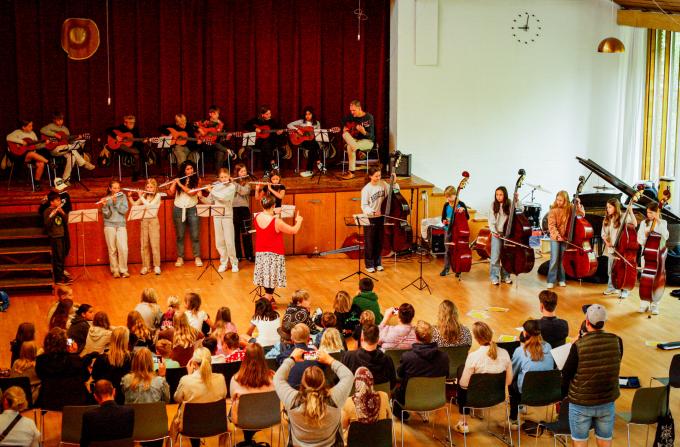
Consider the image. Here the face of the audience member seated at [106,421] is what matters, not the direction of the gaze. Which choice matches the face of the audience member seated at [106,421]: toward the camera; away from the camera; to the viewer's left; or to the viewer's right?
away from the camera

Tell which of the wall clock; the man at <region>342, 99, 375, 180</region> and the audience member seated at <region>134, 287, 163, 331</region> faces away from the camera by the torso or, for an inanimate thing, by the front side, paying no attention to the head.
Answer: the audience member seated

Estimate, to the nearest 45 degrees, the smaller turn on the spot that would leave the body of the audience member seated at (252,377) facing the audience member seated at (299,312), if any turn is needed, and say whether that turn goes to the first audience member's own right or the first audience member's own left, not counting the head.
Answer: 0° — they already face them

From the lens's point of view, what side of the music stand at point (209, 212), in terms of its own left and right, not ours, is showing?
back

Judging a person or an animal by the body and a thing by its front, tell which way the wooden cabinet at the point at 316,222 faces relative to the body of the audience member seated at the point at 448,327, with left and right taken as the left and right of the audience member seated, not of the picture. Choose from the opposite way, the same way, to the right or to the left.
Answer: the opposite way

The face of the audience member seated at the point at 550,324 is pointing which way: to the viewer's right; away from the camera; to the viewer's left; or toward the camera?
away from the camera

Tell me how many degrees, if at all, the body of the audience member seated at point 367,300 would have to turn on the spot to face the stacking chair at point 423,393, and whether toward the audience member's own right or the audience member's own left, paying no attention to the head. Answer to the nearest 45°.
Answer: approximately 180°

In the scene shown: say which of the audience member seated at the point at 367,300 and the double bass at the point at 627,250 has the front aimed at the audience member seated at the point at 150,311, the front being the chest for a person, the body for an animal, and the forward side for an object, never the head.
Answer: the double bass

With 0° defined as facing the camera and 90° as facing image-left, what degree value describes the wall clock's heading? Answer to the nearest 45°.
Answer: approximately 0°

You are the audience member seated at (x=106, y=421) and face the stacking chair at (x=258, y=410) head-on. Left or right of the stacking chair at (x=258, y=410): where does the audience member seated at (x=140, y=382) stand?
left

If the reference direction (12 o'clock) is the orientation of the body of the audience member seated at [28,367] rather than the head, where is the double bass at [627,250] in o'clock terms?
The double bass is roughly at 1 o'clock from the audience member seated.

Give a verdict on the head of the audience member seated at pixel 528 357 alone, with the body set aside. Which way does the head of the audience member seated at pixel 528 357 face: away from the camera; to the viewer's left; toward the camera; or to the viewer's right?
away from the camera

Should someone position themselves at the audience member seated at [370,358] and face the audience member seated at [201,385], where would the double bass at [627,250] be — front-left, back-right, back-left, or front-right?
back-right

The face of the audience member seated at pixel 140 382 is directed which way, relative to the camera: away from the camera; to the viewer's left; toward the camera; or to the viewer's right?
away from the camera

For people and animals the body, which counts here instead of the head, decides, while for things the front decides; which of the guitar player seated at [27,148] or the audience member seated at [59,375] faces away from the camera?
the audience member seated

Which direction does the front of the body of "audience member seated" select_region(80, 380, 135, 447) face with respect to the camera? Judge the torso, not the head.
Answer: away from the camera
